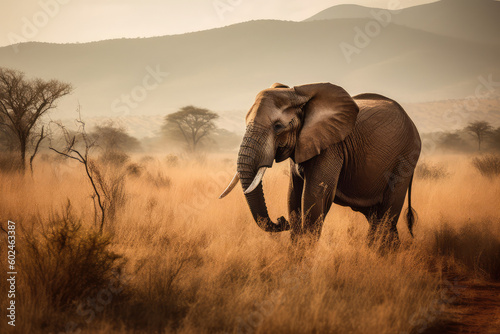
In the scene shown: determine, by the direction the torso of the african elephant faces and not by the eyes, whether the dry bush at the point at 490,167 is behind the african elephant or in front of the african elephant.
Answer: behind

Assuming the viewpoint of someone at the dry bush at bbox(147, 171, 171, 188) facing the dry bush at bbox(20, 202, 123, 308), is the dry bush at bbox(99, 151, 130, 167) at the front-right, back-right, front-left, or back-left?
back-right

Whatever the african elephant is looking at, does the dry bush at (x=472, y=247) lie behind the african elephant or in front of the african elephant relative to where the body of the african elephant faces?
behind

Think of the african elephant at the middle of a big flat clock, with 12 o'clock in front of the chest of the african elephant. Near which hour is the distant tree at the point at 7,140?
The distant tree is roughly at 3 o'clock from the african elephant.

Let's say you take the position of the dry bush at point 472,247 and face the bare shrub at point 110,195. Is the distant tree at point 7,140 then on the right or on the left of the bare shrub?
right

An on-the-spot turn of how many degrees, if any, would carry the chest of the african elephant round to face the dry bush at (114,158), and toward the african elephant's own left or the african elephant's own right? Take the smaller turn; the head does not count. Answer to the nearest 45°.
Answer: approximately 90° to the african elephant's own right

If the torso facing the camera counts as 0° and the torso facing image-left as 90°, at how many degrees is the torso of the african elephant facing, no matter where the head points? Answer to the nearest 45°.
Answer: approximately 45°

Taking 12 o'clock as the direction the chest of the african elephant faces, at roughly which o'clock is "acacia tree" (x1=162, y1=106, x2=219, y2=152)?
The acacia tree is roughly at 4 o'clock from the african elephant.

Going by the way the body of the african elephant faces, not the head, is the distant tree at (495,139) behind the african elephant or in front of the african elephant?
behind

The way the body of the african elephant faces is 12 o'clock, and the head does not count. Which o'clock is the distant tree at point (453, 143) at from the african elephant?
The distant tree is roughly at 5 o'clock from the african elephant.
